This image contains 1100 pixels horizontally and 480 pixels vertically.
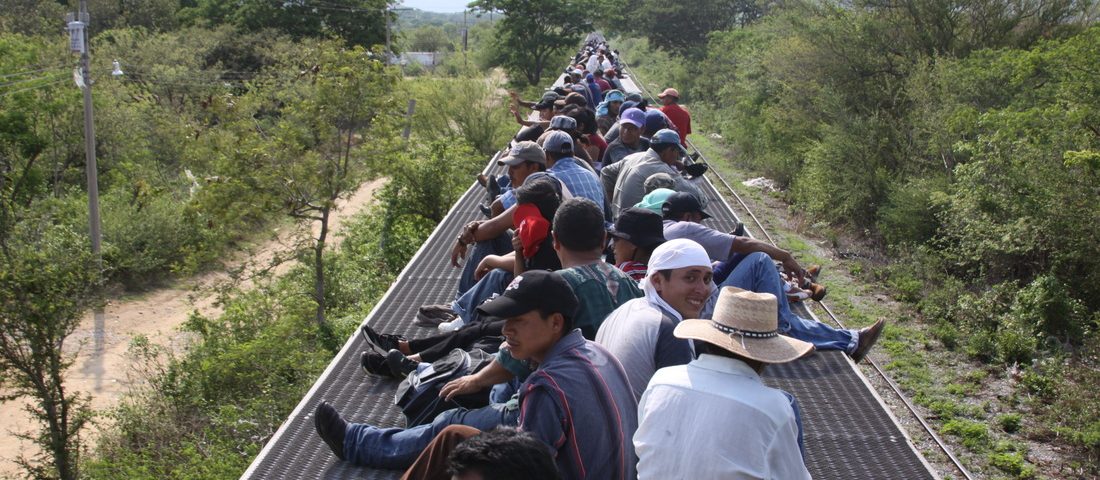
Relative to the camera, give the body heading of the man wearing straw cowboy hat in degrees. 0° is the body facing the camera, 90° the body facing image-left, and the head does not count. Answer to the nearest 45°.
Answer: approximately 180°

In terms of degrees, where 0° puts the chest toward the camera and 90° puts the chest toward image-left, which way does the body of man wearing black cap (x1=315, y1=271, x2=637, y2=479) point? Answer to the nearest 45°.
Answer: approximately 90°

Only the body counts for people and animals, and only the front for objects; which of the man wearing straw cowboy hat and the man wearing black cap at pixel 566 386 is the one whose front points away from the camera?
the man wearing straw cowboy hat

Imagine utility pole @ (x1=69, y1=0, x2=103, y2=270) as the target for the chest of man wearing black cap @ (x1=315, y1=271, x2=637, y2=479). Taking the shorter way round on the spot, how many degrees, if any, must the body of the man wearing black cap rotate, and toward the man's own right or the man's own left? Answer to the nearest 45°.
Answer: approximately 45° to the man's own right

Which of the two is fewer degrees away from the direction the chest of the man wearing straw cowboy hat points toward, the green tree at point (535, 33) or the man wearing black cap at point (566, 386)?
the green tree

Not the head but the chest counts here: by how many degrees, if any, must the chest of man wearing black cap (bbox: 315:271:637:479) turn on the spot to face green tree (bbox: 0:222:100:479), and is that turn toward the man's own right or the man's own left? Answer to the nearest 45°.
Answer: approximately 45° to the man's own right

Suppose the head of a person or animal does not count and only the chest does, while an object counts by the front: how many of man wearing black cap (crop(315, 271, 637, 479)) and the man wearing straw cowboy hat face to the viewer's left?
1

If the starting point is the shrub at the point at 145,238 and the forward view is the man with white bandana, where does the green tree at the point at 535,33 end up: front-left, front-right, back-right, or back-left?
back-left

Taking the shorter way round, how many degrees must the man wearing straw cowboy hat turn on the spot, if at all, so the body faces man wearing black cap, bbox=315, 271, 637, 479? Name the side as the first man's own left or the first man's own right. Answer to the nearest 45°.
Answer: approximately 90° to the first man's own left
